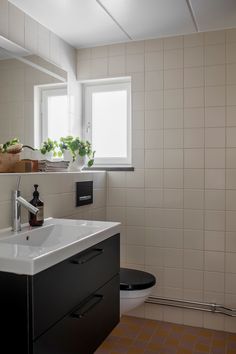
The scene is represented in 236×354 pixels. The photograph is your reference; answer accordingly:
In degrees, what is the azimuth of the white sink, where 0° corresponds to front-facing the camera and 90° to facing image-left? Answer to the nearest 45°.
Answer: approximately 315°
